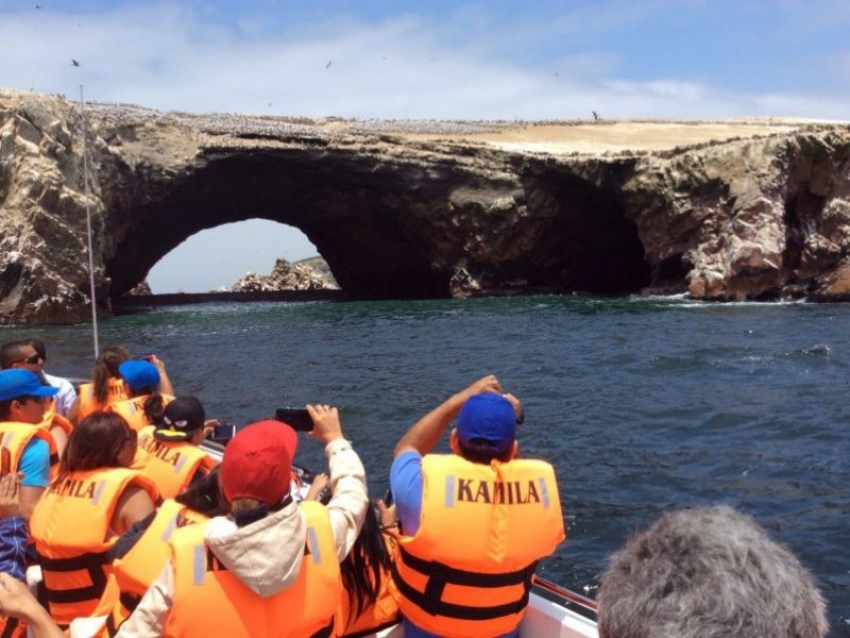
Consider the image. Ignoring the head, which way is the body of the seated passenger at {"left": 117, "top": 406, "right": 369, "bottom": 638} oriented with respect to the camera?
away from the camera

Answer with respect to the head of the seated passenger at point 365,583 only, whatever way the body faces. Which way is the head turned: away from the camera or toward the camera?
away from the camera

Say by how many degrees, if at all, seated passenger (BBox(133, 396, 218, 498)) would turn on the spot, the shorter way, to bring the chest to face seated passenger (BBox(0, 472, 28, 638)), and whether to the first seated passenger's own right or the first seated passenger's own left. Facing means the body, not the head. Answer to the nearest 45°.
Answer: approximately 180°

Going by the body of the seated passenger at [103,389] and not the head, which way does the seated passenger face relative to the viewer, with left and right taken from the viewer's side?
facing away from the viewer and to the right of the viewer

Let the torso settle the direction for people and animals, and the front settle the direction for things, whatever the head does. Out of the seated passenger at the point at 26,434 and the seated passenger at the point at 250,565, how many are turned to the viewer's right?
1

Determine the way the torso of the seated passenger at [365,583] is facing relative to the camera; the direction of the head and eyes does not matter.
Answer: away from the camera

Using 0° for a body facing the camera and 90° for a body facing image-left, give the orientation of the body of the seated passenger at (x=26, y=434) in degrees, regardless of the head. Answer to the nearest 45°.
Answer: approximately 270°

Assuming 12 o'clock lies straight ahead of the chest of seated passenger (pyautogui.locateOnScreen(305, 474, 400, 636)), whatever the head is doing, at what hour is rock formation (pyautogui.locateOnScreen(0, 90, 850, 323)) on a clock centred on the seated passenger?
The rock formation is roughly at 12 o'clock from the seated passenger.

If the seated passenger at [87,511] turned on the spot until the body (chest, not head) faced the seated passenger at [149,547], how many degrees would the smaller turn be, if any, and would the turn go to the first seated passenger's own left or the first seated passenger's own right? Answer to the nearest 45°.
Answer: approximately 135° to the first seated passenger's own right

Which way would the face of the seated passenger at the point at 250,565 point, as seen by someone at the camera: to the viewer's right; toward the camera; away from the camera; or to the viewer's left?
away from the camera

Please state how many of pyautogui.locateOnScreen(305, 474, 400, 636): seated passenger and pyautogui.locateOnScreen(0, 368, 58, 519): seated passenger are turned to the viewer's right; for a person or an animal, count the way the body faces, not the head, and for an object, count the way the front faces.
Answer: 1
